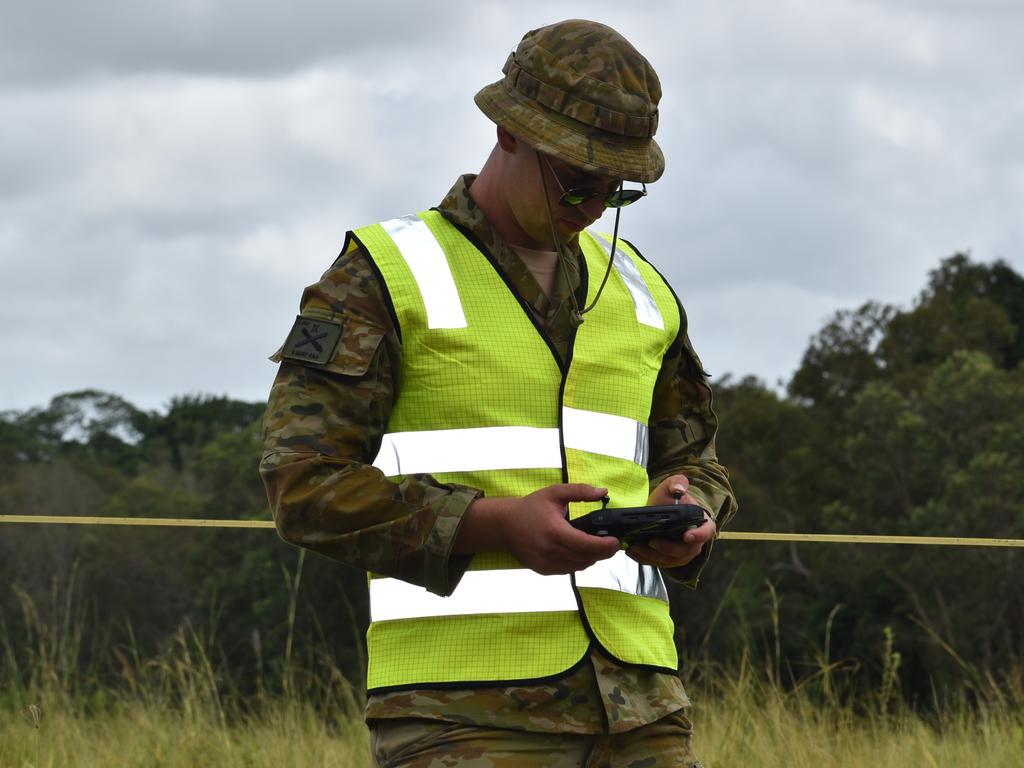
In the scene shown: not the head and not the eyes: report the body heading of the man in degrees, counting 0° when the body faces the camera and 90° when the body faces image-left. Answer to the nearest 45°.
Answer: approximately 315°

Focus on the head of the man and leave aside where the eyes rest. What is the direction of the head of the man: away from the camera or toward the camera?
toward the camera
